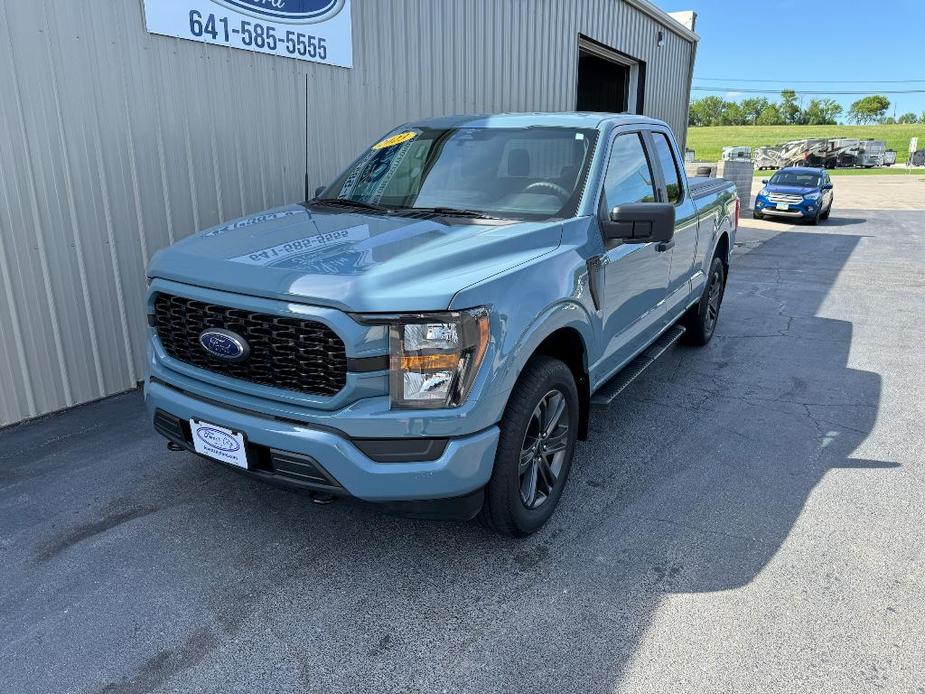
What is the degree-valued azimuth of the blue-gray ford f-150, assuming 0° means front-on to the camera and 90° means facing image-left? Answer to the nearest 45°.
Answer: approximately 45°

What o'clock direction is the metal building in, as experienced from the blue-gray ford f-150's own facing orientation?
The metal building is roughly at 3 o'clock from the blue-gray ford f-150.

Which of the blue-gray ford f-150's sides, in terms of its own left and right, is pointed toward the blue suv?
back
